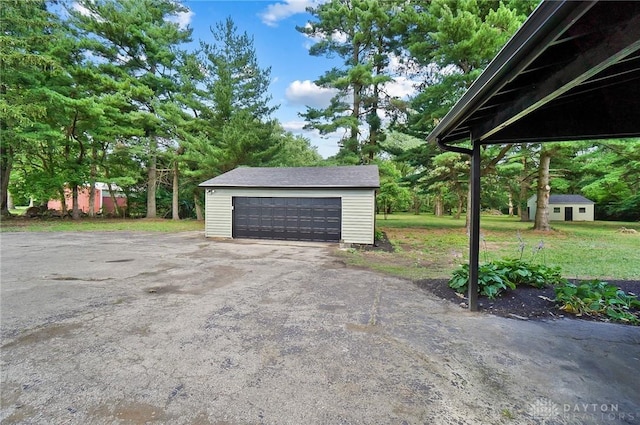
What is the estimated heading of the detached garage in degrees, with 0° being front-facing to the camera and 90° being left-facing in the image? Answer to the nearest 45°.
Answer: approximately 0°

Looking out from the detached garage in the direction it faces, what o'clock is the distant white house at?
The distant white house is roughly at 8 o'clock from the detached garage.

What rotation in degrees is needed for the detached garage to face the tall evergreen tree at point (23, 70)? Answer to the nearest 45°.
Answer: approximately 90° to its right

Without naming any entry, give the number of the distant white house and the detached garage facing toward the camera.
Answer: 2

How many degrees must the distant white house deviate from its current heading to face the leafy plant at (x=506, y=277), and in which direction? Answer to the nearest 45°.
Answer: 0° — it already faces it

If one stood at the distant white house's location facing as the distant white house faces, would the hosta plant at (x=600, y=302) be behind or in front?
in front

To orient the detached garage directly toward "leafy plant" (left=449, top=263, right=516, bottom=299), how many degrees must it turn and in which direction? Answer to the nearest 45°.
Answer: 0° — it already faces it

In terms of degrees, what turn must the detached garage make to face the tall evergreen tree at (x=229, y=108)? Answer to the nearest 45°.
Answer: approximately 135° to its right

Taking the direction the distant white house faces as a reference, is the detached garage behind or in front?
in front

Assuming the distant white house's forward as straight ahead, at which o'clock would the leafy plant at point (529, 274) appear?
The leafy plant is roughly at 12 o'clock from the distant white house.
